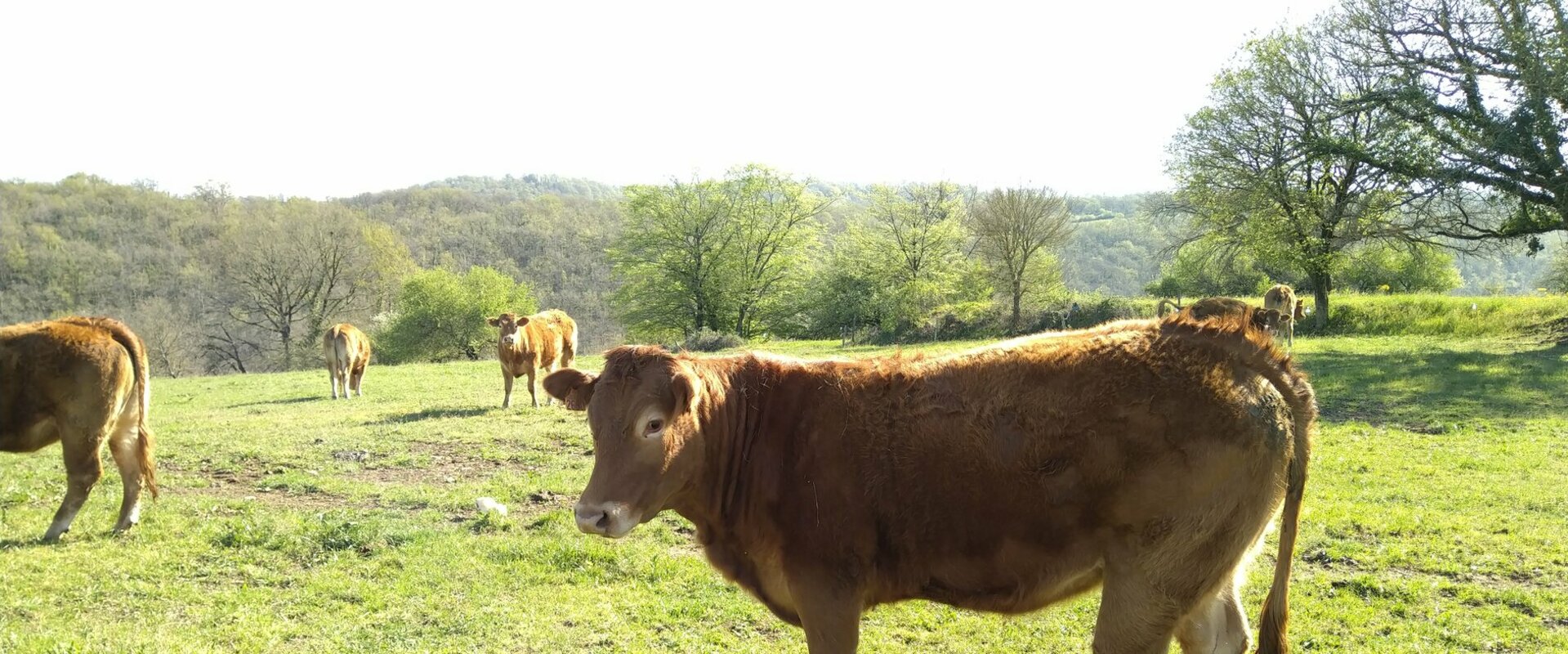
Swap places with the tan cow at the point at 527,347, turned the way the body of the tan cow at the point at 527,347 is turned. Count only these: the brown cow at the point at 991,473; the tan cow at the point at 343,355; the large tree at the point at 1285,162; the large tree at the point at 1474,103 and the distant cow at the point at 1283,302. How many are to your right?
1

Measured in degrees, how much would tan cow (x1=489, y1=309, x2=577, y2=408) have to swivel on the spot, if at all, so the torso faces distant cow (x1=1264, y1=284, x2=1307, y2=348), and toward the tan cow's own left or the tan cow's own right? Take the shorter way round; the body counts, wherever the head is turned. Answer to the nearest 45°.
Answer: approximately 135° to the tan cow's own left

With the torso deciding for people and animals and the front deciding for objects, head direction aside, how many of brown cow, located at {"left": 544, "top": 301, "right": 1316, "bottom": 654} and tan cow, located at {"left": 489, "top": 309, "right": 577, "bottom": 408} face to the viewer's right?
0

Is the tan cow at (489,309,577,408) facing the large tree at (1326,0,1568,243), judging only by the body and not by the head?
no

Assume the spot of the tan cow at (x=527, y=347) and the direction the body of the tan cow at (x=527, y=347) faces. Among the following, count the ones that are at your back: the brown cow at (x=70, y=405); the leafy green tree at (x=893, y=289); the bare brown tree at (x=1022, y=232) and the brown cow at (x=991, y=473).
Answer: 2

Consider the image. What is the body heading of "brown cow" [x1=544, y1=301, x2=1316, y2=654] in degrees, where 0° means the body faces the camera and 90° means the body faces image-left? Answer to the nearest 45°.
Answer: approximately 90°

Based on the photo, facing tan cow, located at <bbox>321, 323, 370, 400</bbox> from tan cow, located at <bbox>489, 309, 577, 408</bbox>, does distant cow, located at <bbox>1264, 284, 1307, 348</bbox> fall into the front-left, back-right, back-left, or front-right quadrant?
back-right

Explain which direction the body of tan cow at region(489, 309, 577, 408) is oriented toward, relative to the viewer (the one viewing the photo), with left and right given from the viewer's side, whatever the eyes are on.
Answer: facing the viewer and to the left of the viewer

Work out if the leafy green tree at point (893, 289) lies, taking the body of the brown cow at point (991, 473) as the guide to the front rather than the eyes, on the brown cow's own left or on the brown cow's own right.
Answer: on the brown cow's own right

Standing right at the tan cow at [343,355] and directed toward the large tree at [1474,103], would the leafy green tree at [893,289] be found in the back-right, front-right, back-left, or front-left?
front-left

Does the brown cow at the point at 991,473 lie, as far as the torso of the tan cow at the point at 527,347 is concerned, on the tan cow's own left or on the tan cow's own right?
on the tan cow's own left

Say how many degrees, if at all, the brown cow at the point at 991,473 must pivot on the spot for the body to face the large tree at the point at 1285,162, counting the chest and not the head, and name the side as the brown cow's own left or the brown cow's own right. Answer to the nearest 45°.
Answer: approximately 135° to the brown cow's own right

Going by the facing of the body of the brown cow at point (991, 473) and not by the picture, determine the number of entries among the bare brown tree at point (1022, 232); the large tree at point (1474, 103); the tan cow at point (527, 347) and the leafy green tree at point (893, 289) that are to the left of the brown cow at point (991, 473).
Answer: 0

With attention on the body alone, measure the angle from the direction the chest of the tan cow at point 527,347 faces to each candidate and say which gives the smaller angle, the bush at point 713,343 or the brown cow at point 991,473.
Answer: the brown cow

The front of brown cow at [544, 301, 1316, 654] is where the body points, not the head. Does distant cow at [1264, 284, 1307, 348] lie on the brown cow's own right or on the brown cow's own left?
on the brown cow's own right

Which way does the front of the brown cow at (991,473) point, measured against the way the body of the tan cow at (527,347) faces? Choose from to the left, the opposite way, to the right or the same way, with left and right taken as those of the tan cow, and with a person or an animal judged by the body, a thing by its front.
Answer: to the right

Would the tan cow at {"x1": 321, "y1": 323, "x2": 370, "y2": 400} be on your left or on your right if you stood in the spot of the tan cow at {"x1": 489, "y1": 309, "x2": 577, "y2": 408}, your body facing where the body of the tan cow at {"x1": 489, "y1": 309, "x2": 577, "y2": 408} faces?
on your right

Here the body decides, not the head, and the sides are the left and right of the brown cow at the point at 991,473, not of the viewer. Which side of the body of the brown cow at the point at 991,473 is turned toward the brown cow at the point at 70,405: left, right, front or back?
front
